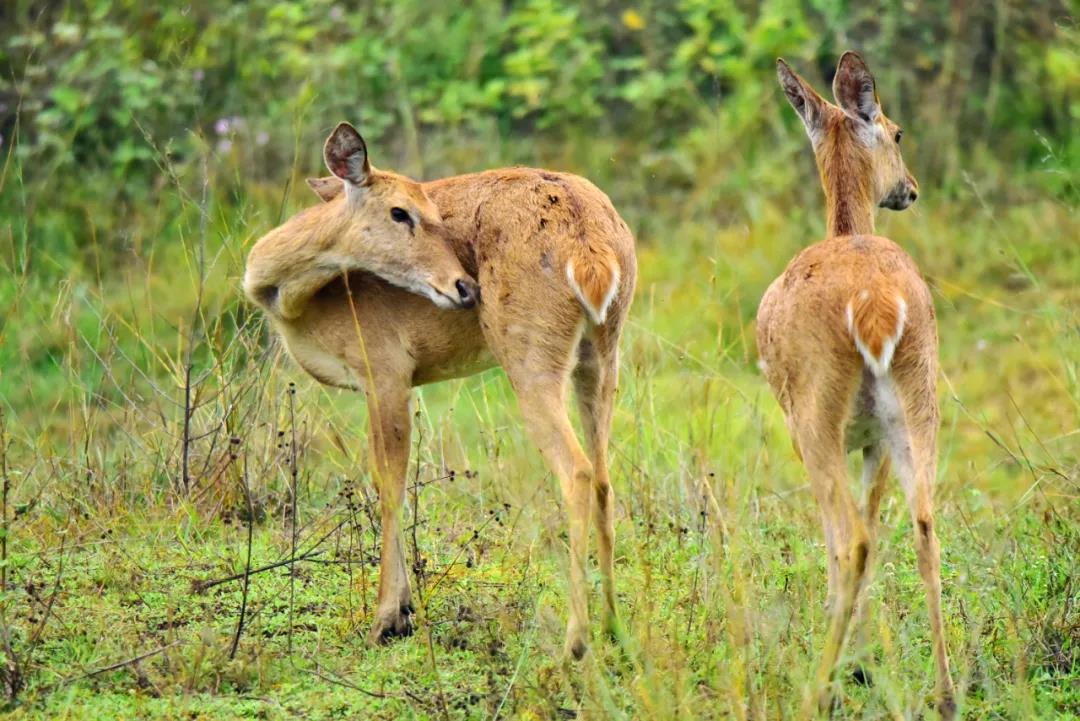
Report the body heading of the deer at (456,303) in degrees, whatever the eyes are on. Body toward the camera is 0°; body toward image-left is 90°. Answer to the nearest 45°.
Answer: approximately 135°

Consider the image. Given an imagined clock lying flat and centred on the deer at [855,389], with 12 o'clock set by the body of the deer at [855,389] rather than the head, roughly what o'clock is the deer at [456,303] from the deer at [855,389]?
the deer at [456,303] is roughly at 10 o'clock from the deer at [855,389].

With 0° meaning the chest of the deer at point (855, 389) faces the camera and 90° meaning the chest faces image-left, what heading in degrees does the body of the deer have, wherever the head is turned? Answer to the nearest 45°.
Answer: approximately 180°

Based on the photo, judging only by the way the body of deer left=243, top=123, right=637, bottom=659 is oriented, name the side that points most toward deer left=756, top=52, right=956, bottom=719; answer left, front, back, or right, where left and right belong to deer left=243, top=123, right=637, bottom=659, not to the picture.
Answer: back
